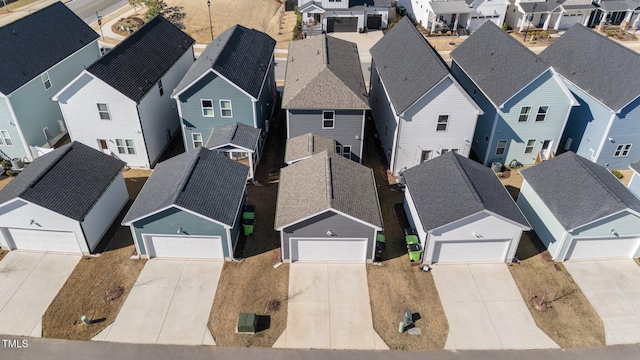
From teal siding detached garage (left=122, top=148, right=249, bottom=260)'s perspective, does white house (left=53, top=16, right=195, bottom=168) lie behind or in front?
behind

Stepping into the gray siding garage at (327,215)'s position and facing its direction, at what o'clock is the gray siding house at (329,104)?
the gray siding house at (329,104) is roughly at 6 o'clock from the gray siding garage at (327,215).

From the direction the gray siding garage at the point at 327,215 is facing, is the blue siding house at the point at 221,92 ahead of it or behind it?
behind

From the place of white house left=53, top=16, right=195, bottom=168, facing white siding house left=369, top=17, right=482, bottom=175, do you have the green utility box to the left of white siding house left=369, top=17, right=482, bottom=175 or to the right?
right

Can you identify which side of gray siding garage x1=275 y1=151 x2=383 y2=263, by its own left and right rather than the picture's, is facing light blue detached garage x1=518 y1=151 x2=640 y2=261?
left

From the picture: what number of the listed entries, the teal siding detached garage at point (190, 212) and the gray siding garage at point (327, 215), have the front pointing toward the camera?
2

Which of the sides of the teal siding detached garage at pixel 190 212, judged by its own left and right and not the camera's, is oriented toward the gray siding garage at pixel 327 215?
left

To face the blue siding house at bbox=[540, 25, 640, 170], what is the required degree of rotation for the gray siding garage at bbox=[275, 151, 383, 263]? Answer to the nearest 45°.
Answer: approximately 135° to its left

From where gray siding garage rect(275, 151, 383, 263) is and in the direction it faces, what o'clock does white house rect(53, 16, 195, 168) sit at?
The white house is roughly at 4 o'clock from the gray siding garage.

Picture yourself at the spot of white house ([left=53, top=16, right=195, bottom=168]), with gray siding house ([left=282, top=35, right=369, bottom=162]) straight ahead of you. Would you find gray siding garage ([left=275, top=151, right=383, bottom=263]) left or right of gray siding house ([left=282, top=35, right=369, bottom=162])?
right

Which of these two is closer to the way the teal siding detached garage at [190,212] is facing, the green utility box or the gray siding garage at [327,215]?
the green utility box

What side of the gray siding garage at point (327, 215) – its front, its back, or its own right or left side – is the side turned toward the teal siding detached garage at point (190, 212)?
right
